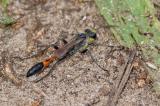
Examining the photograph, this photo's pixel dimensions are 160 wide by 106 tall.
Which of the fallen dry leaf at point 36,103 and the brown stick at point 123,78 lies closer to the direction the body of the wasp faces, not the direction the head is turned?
the brown stick

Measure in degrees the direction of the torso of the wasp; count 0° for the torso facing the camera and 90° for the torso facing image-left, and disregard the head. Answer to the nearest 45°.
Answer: approximately 225°

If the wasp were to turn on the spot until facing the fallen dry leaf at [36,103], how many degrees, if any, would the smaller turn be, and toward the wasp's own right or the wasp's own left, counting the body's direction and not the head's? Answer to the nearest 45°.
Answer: approximately 180°

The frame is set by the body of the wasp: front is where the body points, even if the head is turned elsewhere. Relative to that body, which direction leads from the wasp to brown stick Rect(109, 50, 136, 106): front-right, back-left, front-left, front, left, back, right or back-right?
right
